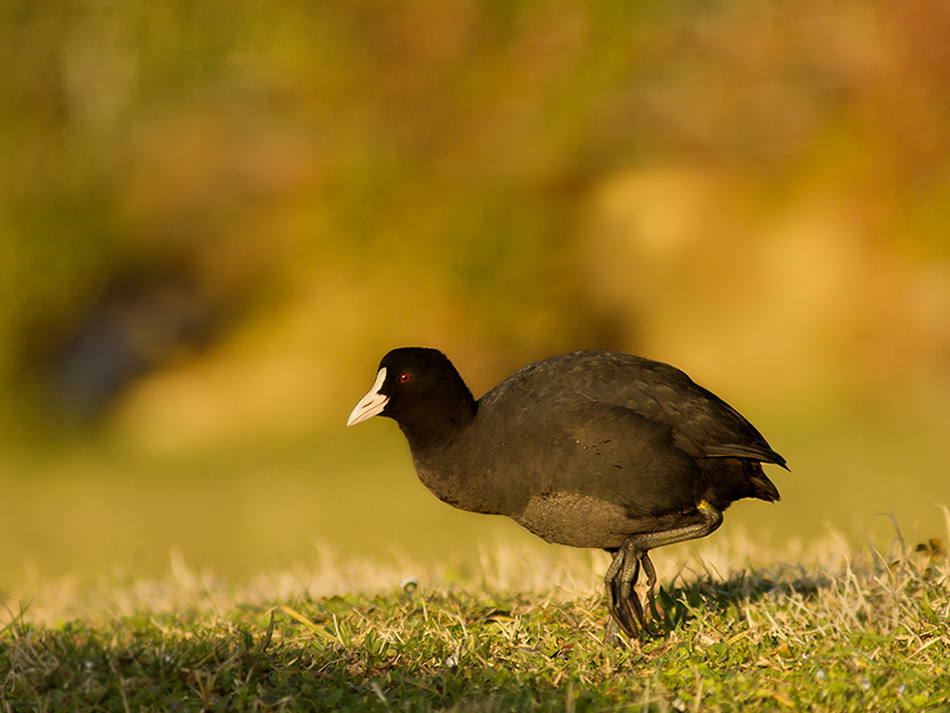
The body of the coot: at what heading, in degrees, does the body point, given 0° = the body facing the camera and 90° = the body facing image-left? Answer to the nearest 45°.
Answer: approximately 90°
